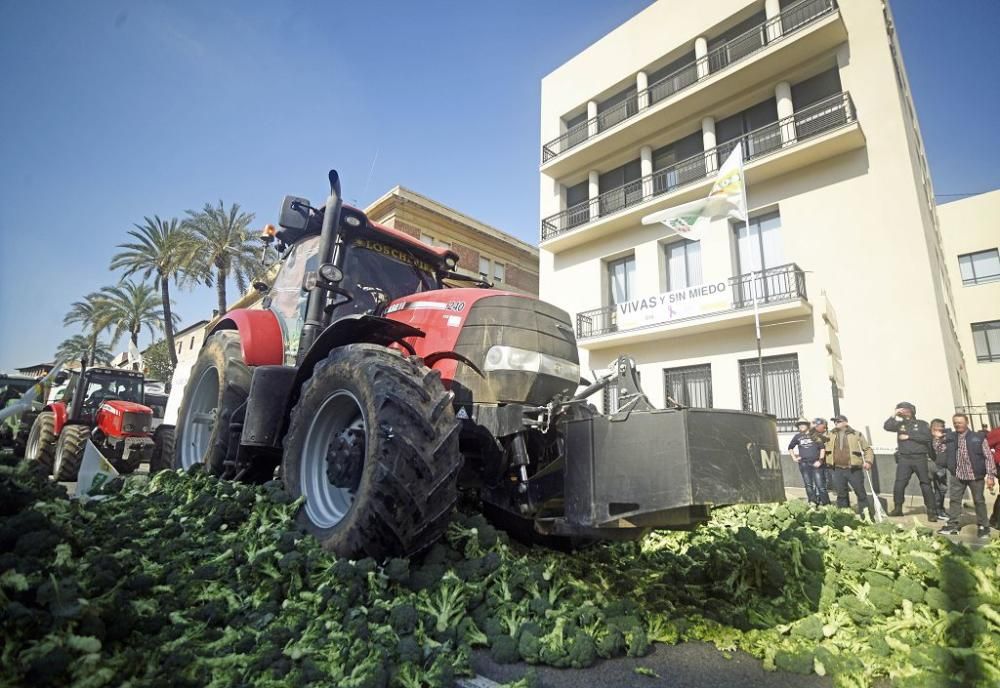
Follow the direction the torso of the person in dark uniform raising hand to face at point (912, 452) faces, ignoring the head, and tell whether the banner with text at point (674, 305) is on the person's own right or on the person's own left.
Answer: on the person's own right

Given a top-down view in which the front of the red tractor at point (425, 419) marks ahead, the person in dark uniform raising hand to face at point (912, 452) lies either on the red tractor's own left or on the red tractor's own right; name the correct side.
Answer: on the red tractor's own left

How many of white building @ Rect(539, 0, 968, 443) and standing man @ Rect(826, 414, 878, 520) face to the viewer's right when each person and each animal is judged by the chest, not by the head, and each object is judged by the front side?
0

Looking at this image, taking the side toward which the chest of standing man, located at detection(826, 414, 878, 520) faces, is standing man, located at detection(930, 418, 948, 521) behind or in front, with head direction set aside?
behind

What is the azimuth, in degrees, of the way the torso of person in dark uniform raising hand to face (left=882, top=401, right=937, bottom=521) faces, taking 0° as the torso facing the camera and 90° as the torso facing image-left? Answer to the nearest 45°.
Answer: approximately 45°

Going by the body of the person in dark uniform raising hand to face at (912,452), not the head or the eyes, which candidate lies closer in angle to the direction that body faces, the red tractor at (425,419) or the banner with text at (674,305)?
the red tractor

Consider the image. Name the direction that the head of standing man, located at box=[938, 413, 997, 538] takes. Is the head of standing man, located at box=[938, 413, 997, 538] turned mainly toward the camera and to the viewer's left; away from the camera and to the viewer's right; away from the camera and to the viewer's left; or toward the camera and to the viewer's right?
toward the camera and to the viewer's left

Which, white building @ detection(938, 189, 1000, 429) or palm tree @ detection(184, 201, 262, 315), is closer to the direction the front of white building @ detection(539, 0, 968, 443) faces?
the palm tree

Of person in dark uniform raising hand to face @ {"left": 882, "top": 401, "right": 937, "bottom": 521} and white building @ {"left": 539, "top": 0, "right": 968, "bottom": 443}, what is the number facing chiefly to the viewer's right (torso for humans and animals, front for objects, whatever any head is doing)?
0

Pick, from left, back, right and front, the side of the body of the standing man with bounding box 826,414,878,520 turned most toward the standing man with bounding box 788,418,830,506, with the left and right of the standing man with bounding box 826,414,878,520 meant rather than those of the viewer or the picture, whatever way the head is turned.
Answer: right

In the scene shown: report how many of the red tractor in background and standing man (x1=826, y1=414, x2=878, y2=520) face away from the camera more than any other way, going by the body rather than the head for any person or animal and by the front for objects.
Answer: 0

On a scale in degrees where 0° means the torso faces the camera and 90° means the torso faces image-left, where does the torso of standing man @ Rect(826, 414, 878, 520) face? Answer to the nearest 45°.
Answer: approximately 45°

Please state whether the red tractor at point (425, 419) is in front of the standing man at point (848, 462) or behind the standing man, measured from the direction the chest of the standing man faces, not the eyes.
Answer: in front
